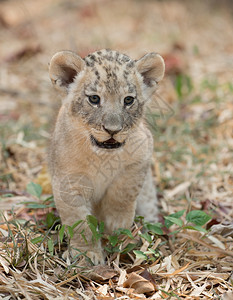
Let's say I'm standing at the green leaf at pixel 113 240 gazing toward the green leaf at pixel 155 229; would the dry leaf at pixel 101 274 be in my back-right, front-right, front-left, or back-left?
back-right

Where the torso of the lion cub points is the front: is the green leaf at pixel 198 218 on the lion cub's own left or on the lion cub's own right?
on the lion cub's own left

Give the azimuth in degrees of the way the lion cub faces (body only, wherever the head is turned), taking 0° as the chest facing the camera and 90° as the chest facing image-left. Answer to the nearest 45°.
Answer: approximately 0°
